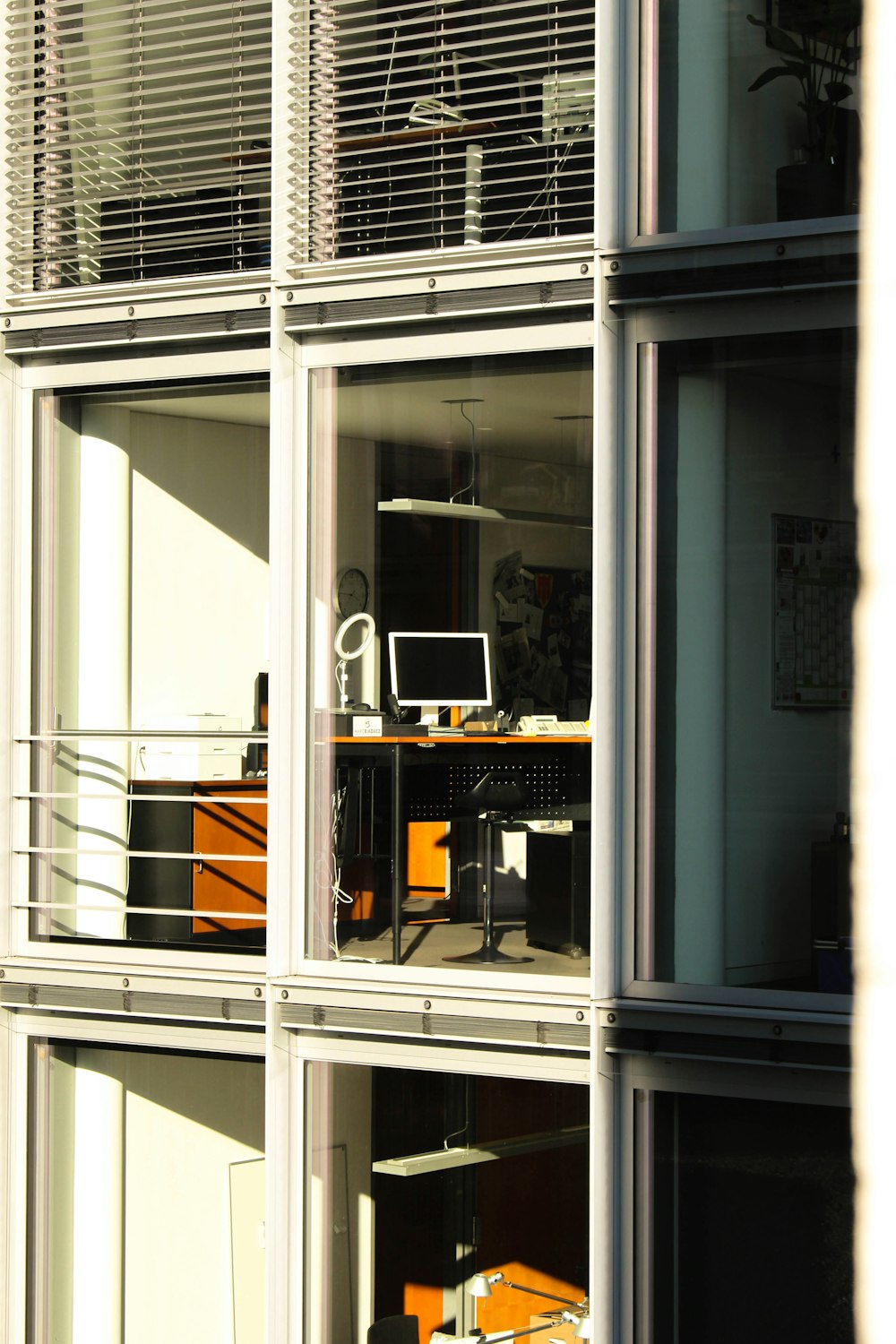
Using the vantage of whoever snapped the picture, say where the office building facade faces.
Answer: facing the viewer and to the left of the viewer
